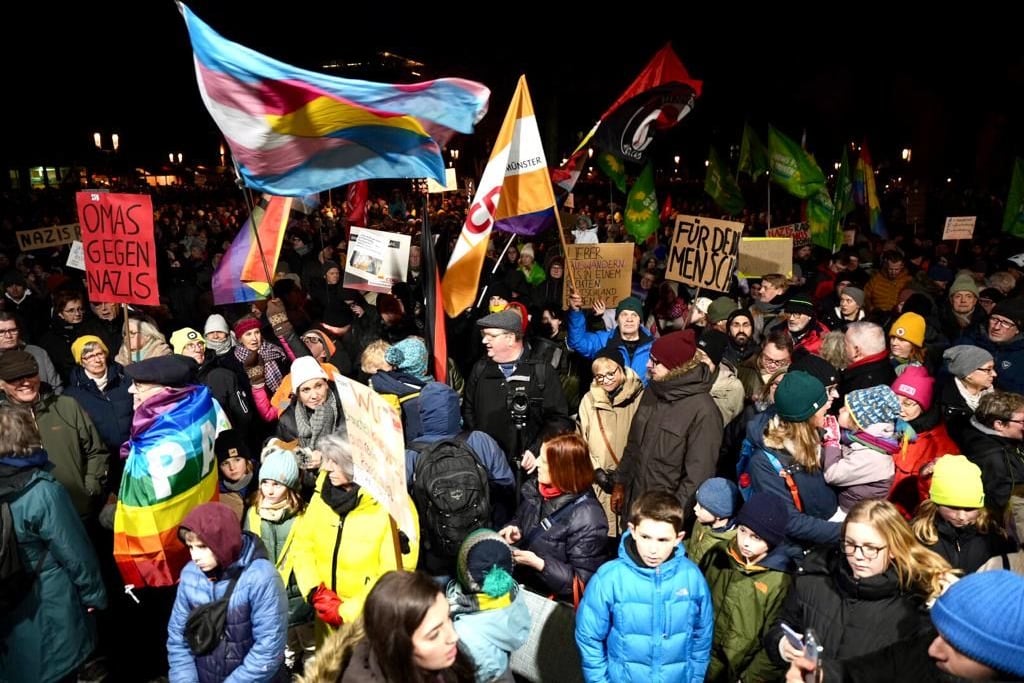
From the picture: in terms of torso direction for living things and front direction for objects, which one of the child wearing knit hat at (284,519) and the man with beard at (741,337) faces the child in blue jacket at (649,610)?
the man with beard

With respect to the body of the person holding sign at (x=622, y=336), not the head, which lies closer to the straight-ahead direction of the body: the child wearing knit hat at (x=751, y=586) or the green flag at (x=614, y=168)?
the child wearing knit hat

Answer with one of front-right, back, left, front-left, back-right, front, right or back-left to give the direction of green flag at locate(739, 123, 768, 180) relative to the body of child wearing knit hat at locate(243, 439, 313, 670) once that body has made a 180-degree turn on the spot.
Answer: front

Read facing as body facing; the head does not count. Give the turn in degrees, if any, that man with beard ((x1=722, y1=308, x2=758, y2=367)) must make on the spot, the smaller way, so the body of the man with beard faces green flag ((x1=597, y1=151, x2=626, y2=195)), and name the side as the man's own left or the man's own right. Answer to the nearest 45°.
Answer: approximately 180°

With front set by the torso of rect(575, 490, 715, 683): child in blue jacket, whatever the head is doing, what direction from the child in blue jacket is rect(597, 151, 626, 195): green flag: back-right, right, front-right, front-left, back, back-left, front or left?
back

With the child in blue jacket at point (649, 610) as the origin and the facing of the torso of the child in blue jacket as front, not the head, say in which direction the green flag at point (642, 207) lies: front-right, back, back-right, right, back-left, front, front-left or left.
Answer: back

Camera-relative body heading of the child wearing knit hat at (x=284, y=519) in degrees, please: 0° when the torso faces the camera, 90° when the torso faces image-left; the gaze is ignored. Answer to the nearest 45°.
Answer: approximately 45°

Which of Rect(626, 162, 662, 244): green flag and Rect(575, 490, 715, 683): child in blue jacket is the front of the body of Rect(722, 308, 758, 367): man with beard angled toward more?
the child in blue jacket

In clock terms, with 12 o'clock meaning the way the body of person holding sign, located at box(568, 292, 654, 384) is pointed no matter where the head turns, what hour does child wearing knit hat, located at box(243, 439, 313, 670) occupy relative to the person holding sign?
The child wearing knit hat is roughly at 1 o'clock from the person holding sign.

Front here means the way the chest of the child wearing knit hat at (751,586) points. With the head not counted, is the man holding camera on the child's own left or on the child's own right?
on the child's own right
